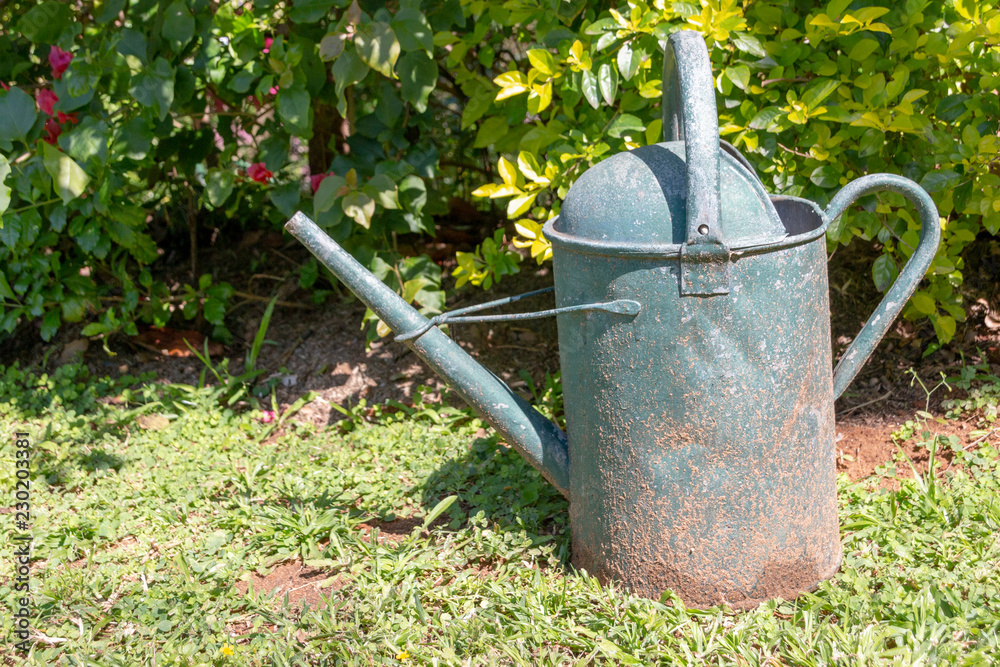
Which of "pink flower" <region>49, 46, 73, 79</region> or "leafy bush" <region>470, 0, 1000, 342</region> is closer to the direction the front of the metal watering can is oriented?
the pink flower

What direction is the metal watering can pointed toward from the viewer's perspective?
to the viewer's left

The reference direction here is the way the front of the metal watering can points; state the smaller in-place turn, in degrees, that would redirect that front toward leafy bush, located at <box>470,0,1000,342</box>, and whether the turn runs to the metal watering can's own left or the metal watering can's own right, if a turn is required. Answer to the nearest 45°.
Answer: approximately 135° to the metal watering can's own right

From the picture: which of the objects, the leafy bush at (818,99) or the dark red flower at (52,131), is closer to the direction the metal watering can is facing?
the dark red flower

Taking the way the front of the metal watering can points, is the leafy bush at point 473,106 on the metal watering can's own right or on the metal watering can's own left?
on the metal watering can's own right

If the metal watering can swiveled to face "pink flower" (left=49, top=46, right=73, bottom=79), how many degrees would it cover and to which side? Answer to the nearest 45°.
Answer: approximately 45° to its right
